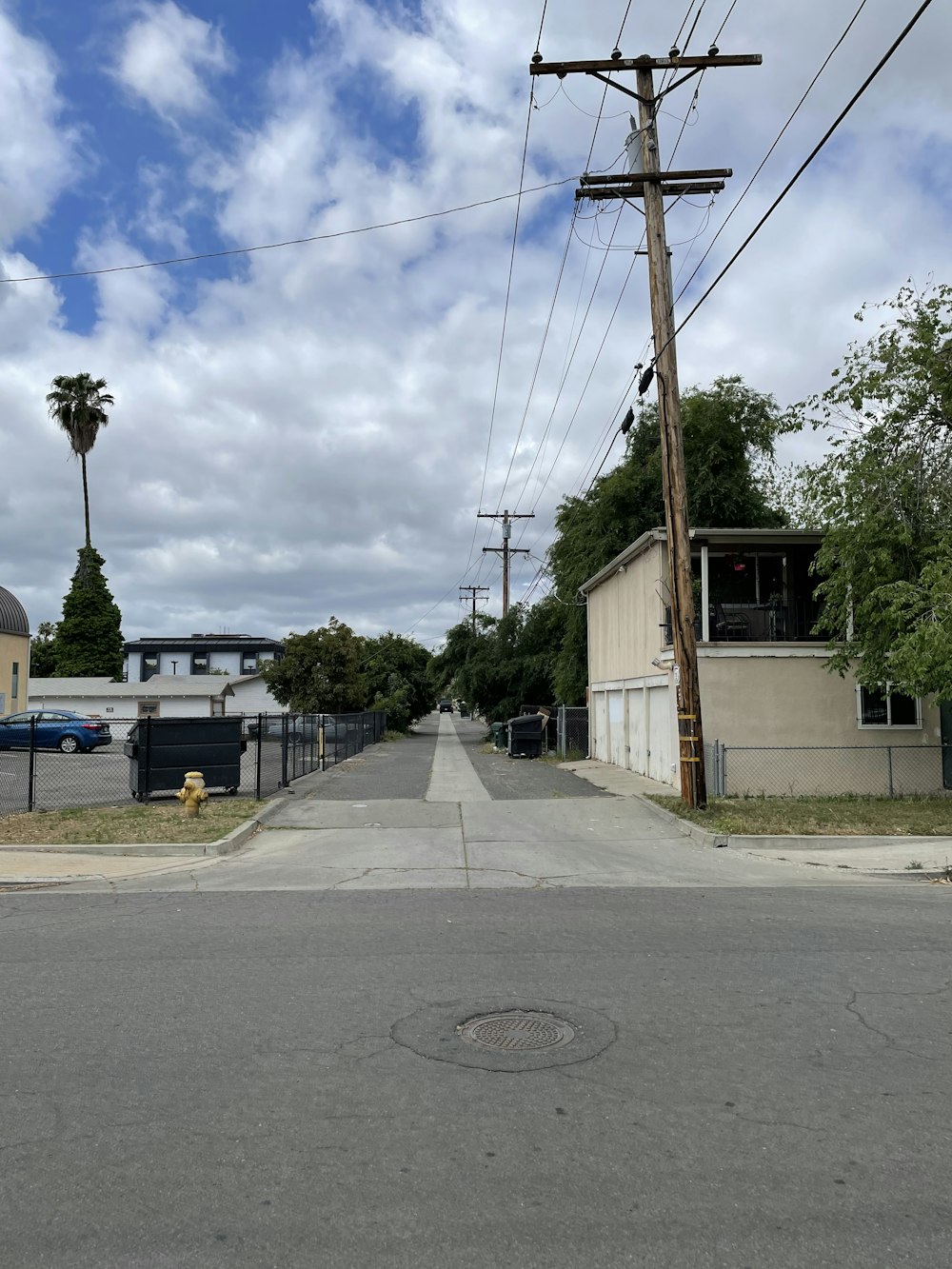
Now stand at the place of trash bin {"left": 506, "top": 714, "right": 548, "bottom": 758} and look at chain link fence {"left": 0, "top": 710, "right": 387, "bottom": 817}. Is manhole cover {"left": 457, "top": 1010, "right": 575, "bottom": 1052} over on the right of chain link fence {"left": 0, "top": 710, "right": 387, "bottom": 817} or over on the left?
left

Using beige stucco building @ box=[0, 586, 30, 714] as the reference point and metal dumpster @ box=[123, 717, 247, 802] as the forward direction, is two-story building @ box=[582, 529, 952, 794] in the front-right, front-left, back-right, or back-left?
front-left

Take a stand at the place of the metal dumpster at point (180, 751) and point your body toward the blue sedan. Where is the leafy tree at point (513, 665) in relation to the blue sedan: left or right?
right

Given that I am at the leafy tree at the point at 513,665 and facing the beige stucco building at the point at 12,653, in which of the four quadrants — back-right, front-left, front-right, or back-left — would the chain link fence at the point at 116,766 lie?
front-left
